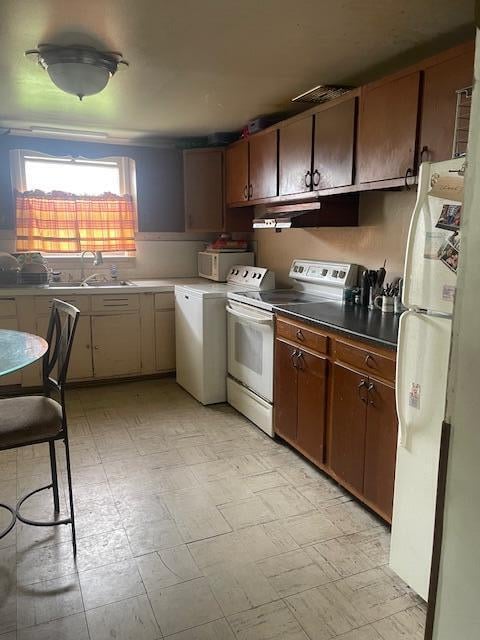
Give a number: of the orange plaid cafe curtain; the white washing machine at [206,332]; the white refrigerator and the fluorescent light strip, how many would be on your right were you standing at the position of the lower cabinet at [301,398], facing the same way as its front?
3

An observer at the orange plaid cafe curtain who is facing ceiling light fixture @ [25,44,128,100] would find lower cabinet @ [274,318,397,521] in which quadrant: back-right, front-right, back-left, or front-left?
front-left

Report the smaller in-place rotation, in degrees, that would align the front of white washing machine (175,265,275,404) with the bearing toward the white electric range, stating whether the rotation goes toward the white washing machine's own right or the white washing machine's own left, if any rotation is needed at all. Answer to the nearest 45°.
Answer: approximately 90° to the white washing machine's own left

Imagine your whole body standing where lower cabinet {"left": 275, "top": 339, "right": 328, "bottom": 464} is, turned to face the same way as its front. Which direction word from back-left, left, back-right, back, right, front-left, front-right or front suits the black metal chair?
front

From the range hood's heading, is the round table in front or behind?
in front

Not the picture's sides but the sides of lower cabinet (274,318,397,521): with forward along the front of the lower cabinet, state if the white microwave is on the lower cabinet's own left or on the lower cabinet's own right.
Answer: on the lower cabinet's own right

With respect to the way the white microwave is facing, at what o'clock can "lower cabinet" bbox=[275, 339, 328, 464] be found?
The lower cabinet is roughly at 10 o'clock from the white microwave.

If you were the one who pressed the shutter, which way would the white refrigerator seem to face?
facing the viewer and to the left of the viewer

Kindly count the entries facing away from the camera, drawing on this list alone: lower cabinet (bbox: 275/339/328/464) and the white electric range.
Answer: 0

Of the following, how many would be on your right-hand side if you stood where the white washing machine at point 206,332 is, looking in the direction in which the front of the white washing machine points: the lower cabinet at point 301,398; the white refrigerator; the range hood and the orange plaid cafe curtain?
1

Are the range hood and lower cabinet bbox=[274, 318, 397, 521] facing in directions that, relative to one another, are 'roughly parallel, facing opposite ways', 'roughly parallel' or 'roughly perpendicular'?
roughly parallel

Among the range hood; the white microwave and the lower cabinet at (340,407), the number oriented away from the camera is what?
0

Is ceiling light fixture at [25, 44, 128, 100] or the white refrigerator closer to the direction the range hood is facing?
the ceiling light fixture
